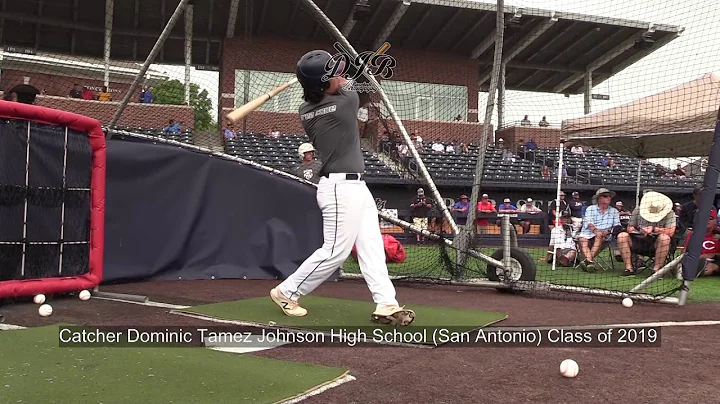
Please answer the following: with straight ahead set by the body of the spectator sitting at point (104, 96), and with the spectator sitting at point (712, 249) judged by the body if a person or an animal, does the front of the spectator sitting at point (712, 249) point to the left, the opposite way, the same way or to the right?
to the right

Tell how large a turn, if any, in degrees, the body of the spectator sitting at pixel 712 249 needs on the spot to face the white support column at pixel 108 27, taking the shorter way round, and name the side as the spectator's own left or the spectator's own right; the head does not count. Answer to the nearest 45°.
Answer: approximately 45° to the spectator's own right

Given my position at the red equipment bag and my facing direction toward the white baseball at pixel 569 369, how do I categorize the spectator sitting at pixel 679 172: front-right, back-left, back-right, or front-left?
back-left

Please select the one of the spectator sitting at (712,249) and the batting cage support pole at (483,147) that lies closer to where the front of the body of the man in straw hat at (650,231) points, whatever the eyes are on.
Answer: the batting cage support pole

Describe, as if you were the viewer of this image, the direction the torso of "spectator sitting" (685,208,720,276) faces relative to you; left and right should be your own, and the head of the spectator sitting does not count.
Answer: facing the viewer and to the left of the viewer

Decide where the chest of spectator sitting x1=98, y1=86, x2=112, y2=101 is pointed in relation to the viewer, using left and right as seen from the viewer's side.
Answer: facing the viewer

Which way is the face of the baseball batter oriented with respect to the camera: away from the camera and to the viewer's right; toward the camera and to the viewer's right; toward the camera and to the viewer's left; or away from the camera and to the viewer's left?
away from the camera and to the viewer's right

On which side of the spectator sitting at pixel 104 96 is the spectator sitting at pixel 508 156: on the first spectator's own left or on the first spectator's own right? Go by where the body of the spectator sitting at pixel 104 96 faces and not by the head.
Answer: on the first spectator's own left

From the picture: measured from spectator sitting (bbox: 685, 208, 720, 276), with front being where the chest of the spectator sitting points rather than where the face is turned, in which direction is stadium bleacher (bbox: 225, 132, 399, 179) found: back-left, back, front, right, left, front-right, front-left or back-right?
back-right

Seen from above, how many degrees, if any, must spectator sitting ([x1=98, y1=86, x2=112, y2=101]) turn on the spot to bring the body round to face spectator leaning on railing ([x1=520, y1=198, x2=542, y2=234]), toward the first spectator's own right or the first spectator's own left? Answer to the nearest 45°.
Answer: approximately 90° to the first spectator's own left
